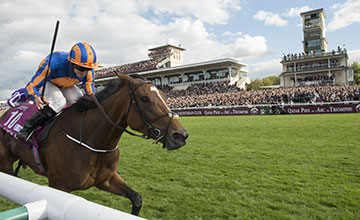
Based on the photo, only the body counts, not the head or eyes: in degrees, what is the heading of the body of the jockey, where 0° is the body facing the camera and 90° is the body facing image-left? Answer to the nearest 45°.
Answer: approximately 315°

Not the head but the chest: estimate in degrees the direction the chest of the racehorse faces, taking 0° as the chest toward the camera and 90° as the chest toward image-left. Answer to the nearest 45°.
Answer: approximately 315°
